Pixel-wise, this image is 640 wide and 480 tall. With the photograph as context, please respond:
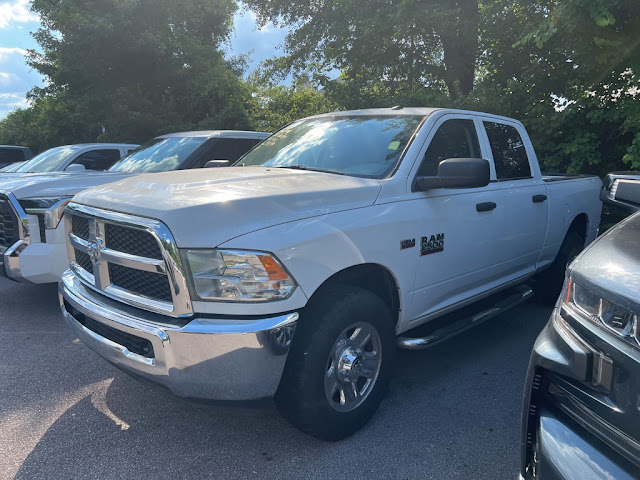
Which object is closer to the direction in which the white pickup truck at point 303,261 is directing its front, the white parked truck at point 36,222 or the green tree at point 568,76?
the white parked truck

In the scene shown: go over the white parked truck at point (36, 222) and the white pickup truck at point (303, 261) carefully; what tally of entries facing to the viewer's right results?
0

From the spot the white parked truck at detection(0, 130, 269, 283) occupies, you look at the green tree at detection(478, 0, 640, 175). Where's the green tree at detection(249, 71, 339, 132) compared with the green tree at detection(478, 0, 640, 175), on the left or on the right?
left

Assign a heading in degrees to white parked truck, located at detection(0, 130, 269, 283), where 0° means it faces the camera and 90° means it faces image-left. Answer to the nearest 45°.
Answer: approximately 45°

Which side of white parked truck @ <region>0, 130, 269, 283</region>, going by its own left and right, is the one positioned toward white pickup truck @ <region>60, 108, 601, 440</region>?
left

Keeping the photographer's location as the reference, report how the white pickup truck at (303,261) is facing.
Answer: facing the viewer and to the left of the viewer

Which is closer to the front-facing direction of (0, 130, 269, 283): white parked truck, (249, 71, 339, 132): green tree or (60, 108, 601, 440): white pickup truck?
the white pickup truck

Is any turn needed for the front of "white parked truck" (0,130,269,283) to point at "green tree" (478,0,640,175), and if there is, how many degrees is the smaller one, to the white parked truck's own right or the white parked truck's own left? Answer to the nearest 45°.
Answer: approximately 135° to the white parked truck's own left

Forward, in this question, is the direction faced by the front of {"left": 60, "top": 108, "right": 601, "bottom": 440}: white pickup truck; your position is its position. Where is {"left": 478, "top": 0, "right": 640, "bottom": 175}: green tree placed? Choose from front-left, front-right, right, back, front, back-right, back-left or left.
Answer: back

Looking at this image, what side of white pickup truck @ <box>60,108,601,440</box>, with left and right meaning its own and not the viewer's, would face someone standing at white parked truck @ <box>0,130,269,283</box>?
right
